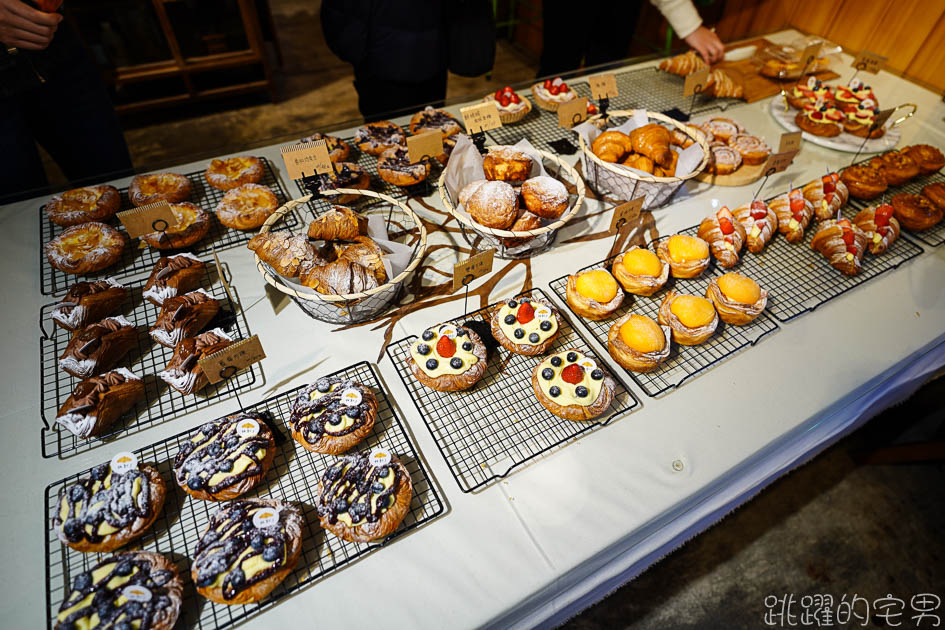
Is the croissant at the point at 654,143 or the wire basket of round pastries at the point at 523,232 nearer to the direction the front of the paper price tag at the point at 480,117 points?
the wire basket of round pastries

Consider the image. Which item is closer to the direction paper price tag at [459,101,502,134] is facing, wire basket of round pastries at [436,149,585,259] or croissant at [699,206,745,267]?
the wire basket of round pastries

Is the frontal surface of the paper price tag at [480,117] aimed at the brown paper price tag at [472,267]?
yes

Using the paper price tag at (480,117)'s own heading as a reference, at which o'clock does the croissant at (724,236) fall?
The croissant is roughly at 10 o'clock from the paper price tag.

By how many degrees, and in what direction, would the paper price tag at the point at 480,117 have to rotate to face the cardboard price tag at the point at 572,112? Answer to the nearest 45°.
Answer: approximately 135° to its left

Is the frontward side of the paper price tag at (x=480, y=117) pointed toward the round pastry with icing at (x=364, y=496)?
yes

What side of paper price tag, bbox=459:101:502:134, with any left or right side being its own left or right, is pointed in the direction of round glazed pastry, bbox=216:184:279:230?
right

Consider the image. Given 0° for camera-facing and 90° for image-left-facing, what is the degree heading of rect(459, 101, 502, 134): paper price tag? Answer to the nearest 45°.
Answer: approximately 0°
